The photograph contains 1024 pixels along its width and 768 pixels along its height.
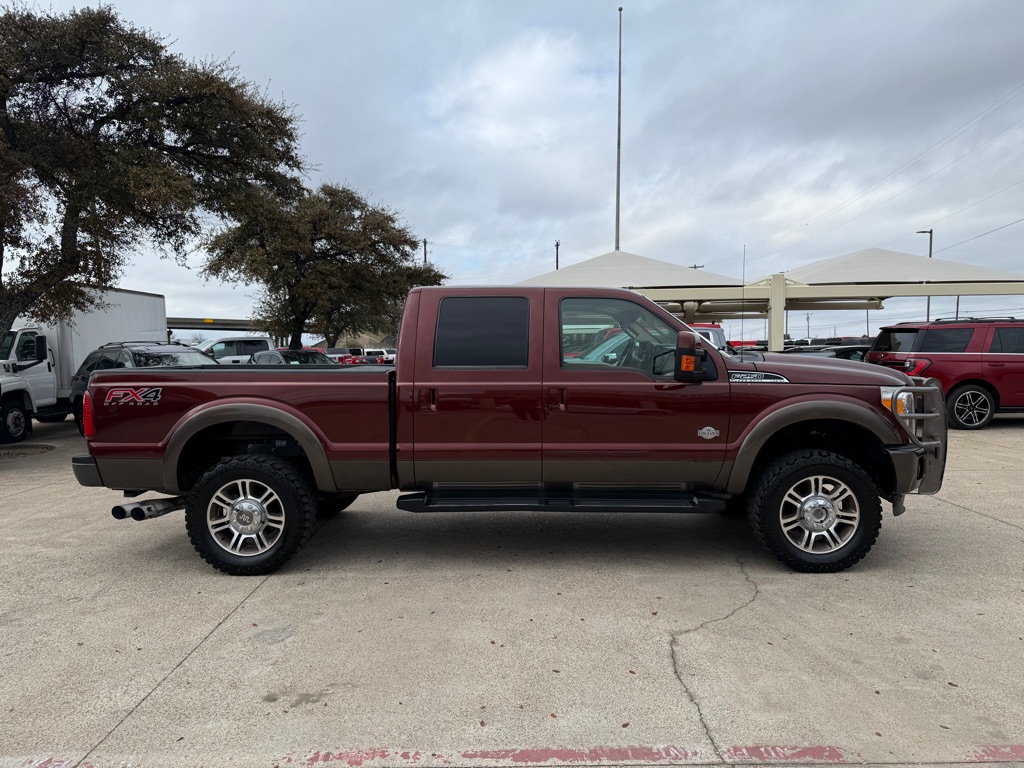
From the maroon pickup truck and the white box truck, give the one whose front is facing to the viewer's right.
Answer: the maroon pickup truck

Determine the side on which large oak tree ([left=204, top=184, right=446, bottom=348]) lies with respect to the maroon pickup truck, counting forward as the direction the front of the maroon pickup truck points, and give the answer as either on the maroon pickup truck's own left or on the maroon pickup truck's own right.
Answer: on the maroon pickup truck's own left

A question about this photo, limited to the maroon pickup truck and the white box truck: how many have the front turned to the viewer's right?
1

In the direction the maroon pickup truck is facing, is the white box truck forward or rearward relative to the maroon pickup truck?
rearward

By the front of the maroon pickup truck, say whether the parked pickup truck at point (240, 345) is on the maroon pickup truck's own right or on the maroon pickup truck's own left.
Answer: on the maroon pickup truck's own left

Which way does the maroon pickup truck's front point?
to the viewer's right

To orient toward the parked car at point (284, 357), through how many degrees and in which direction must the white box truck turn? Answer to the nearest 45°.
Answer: approximately 135° to its left
